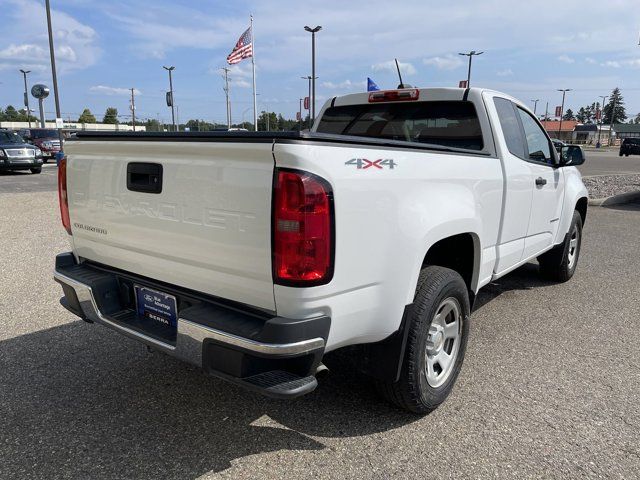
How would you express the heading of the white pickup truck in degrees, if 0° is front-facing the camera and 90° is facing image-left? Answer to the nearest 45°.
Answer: approximately 225°

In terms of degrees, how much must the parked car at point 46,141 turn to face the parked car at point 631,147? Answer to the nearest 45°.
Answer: approximately 45° to its left

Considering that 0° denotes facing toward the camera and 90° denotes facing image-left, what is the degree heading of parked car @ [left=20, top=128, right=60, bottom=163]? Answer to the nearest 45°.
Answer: approximately 315°

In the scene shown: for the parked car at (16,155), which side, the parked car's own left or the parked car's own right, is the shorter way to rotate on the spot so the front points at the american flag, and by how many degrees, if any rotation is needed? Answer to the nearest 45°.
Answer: approximately 90° to the parked car's own left

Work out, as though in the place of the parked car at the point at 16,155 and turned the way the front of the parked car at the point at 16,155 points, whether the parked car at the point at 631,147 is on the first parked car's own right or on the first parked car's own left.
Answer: on the first parked car's own left

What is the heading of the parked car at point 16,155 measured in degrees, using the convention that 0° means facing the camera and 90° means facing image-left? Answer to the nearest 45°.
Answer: approximately 315°

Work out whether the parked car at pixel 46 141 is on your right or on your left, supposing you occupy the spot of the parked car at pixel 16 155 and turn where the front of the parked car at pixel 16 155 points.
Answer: on your left
